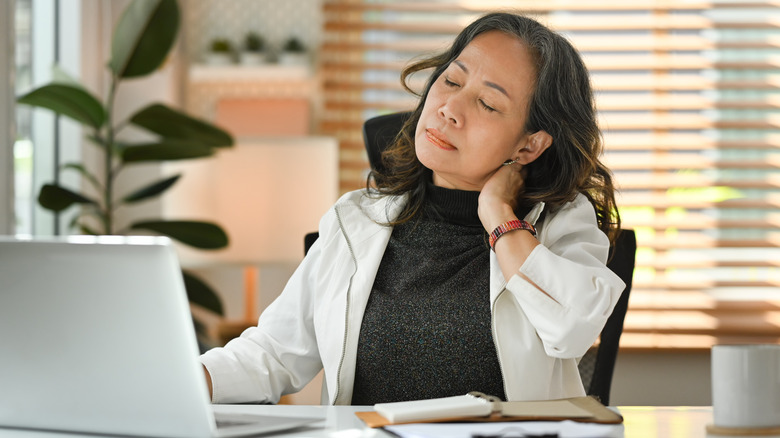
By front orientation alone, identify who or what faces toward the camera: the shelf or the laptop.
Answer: the shelf

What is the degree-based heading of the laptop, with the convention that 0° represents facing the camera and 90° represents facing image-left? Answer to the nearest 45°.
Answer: approximately 225°

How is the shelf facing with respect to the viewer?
toward the camera

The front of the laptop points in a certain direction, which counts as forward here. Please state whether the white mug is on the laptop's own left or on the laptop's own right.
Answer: on the laptop's own right

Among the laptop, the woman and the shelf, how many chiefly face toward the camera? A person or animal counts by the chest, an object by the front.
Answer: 2

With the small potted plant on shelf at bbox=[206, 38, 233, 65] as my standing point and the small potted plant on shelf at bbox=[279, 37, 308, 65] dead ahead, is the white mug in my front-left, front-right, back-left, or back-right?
front-right

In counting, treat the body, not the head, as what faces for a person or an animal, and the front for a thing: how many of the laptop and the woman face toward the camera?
1

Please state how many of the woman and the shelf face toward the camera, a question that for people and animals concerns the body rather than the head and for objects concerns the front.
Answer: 2

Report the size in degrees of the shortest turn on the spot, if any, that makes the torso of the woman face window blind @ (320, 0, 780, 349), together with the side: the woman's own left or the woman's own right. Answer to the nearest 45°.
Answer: approximately 135° to the woman's own left

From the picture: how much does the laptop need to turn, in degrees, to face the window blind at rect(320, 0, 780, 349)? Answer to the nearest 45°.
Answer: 0° — it already faces it

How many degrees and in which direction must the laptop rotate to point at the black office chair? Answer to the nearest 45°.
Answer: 0° — it already faces it

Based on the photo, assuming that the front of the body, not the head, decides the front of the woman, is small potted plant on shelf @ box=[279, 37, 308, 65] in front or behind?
behind

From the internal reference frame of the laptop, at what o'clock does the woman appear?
The woman is roughly at 12 o'clock from the laptop.

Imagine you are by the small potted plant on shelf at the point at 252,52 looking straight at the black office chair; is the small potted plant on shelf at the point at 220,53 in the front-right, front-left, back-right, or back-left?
back-right

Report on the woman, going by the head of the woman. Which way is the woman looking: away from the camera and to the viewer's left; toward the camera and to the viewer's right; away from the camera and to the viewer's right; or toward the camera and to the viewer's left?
toward the camera and to the viewer's left

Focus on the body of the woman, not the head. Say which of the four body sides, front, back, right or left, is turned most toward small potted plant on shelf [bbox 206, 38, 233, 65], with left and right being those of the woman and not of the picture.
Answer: back

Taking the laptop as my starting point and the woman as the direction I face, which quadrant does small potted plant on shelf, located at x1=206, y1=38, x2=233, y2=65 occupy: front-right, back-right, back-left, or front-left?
front-left
